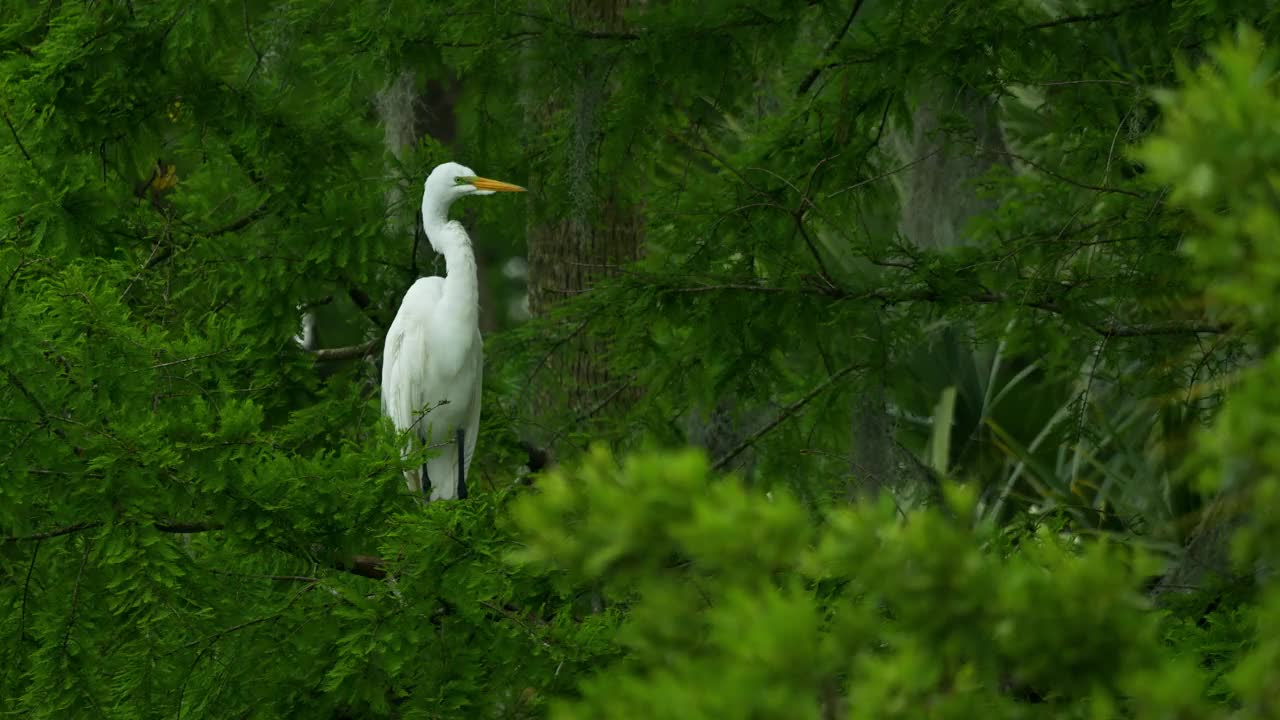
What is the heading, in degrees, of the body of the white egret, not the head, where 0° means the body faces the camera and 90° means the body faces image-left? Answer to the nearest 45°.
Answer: approximately 315°
